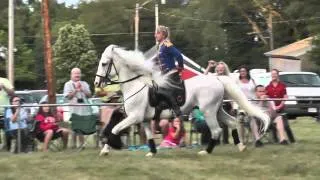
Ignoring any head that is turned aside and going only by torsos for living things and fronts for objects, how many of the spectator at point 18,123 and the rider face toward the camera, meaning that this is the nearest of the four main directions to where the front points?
1

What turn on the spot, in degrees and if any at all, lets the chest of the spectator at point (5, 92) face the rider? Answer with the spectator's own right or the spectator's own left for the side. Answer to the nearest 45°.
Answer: approximately 45° to the spectator's own left

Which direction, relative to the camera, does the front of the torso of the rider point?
to the viewer's left

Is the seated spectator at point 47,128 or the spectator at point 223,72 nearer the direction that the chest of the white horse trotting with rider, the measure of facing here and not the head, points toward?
the seated spectator

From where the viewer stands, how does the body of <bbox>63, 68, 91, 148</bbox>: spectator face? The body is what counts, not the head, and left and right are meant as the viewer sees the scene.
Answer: facing the viewer

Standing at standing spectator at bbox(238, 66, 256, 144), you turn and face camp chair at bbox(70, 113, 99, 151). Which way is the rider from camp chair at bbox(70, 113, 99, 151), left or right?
left

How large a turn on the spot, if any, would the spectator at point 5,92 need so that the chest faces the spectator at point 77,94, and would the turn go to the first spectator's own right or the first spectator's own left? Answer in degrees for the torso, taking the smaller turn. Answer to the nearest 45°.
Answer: approximately 45° to the first spectator's own left

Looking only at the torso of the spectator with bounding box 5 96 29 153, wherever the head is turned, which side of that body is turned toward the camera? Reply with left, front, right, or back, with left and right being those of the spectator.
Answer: front

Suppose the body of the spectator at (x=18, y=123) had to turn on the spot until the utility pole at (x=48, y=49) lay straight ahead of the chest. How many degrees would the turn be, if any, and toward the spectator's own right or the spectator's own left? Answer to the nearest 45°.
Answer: approximately 180°

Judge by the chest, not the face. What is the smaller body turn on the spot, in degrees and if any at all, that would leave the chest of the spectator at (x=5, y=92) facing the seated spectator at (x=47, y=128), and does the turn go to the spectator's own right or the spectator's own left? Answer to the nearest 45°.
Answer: approximately 45° to the spectator's own left

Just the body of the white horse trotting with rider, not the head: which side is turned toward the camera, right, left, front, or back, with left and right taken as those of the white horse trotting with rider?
left

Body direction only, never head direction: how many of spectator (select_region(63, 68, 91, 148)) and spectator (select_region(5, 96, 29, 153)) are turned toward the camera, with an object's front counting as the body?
2

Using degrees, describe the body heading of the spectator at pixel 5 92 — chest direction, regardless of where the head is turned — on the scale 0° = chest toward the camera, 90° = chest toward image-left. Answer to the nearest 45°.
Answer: approximately 0°
